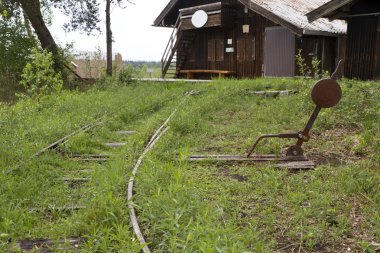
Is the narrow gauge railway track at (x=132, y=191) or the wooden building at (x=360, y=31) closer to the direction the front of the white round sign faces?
the narrow gauge railway track

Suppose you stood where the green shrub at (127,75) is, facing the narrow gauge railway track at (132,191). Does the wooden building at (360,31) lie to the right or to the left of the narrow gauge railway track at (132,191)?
left

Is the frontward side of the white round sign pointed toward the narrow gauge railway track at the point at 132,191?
yes

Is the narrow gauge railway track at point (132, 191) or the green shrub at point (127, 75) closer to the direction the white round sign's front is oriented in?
the narrow gauge railway track

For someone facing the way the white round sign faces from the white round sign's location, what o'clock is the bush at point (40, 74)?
The bush is roughly at 1 o'clock from the white round sign.

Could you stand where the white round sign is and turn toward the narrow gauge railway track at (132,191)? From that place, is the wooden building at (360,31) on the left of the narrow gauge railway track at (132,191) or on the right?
left

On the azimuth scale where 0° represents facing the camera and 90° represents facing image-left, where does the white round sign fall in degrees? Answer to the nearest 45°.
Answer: approximately 0°

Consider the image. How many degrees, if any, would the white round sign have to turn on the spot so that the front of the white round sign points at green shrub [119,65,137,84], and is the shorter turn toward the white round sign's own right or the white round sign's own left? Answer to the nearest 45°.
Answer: approximately 45° to the white round sign's own right
